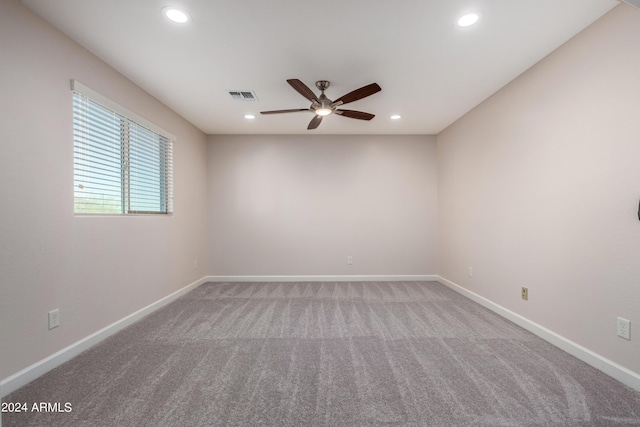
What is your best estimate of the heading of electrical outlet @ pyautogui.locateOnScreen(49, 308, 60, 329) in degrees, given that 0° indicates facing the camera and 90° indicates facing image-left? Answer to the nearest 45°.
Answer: approximately 315°

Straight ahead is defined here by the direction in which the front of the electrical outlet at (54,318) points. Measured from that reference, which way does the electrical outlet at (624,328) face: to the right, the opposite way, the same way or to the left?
the opposite way

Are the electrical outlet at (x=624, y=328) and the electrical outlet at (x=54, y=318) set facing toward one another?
yes

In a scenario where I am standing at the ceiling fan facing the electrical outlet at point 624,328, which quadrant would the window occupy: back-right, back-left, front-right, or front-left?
back-right

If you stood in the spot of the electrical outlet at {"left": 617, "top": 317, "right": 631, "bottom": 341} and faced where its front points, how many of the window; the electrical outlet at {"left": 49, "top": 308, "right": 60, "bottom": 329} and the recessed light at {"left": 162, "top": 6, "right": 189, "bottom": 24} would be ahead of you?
3

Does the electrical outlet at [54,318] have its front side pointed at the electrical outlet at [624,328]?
yes
